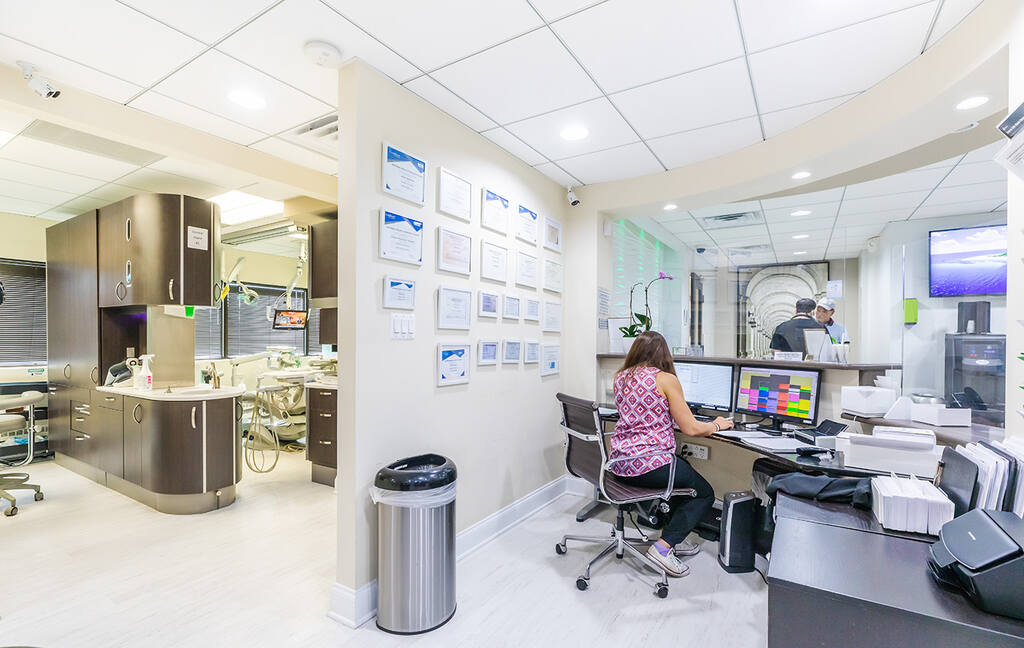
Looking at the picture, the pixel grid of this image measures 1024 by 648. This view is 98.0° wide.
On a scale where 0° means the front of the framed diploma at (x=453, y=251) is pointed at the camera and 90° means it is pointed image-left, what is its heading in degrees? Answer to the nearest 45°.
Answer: approximately 315°

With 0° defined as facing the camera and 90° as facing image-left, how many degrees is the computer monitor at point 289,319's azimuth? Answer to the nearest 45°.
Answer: approximately 0°

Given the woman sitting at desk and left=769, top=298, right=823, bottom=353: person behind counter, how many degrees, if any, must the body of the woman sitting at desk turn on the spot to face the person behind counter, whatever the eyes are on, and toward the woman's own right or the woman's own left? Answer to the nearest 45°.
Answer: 0° — they already face them

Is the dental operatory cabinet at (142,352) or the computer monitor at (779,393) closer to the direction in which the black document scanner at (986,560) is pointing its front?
the dental operatory cabinet

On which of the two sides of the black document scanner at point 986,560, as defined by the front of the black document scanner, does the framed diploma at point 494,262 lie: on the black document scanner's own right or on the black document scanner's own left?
on the black document scanner's own right

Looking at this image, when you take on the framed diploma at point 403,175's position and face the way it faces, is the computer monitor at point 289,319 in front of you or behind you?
behind

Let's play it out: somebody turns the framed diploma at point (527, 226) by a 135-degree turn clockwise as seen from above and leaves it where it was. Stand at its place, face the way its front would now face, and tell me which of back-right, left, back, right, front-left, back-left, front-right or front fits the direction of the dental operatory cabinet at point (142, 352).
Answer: front

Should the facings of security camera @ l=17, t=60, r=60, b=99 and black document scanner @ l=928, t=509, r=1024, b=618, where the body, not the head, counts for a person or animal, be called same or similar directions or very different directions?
very different directions

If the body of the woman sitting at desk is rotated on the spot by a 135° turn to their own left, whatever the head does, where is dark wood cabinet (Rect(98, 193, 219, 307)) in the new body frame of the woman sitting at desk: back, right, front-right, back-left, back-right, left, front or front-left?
front

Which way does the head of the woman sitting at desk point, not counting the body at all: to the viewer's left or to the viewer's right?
to the viewer's right
